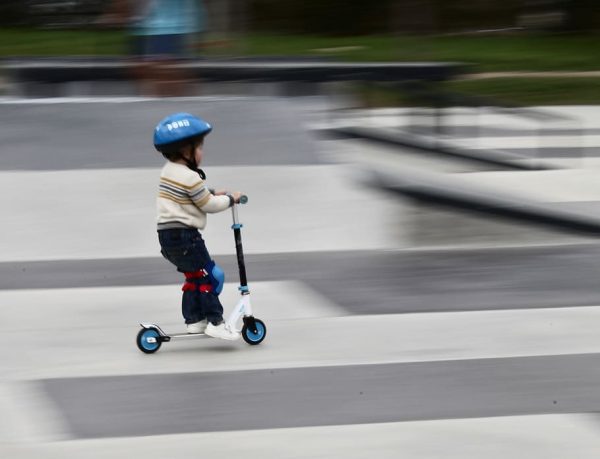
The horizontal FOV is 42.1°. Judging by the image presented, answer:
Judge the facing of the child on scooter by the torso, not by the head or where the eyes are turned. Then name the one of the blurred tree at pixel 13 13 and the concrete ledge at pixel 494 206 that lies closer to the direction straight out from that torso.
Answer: the concrete ledge

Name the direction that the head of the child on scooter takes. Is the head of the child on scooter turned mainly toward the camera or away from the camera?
away from the camera

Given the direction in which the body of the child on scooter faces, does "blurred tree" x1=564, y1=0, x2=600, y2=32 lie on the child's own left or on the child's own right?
on the child's own left

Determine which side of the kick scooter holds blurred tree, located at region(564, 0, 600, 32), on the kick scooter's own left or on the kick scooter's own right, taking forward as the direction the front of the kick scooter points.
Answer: on the kick scooter's own left

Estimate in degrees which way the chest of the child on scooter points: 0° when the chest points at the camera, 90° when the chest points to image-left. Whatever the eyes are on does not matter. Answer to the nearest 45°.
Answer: approximately 270°

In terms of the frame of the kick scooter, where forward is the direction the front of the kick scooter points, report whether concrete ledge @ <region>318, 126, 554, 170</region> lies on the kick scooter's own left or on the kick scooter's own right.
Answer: on the kick scooter's own left

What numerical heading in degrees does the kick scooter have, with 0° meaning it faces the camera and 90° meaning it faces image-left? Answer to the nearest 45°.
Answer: approximately 270°

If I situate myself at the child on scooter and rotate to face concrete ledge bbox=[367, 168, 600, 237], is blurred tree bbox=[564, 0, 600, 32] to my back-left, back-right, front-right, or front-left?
front-left

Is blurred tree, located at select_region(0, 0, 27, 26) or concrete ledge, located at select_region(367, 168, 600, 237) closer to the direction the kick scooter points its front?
the concrete ledge
